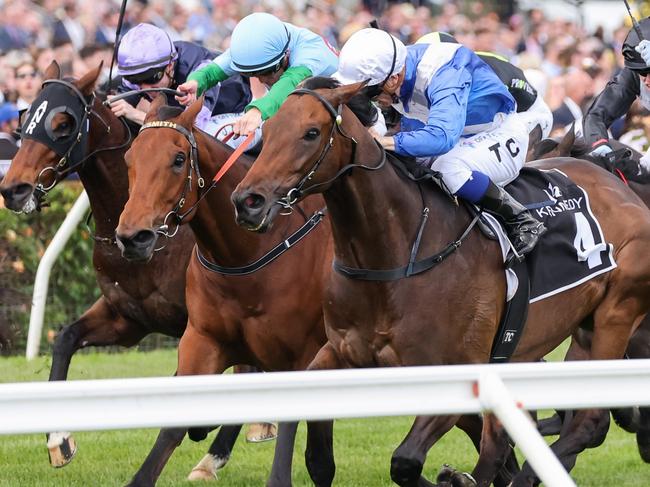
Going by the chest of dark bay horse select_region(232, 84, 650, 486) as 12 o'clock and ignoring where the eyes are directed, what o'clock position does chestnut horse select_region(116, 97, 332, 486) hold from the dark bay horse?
The chestnut horse is roughly at 2 o'clock from the dark bay horse.

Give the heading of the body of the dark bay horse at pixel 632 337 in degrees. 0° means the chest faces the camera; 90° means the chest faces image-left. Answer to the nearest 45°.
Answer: approximately 45°

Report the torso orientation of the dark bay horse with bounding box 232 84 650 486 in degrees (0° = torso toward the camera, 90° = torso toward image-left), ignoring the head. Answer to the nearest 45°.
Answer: approximately 45°

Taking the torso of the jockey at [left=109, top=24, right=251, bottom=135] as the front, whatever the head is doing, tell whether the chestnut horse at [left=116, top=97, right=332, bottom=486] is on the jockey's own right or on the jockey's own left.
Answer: on the jockey's own left

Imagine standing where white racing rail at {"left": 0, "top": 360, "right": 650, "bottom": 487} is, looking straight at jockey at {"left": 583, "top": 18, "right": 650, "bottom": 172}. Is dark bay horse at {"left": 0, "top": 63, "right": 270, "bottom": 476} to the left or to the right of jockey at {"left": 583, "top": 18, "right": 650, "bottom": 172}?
left

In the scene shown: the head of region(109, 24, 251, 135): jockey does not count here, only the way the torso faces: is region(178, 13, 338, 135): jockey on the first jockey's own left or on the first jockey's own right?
on the first jockey's own left
